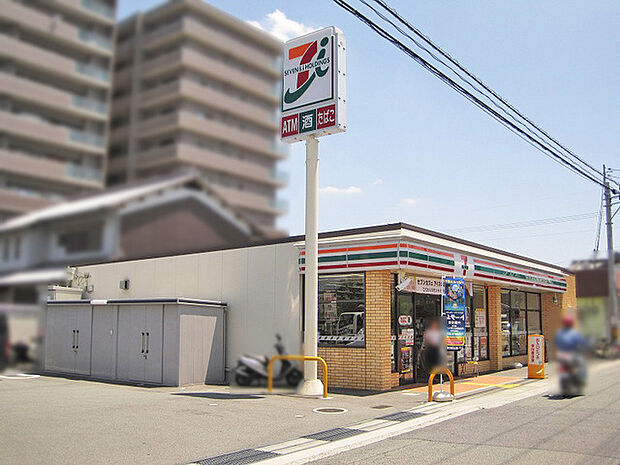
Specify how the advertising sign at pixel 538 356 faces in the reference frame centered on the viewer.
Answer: facing the viewer

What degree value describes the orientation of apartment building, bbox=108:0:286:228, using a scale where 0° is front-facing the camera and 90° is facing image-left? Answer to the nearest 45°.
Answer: approximately 315°

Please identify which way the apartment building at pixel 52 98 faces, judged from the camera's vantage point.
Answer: facing the viewer and to the right of the viewer

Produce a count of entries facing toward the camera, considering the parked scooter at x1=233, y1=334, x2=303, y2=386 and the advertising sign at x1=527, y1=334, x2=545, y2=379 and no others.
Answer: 1
